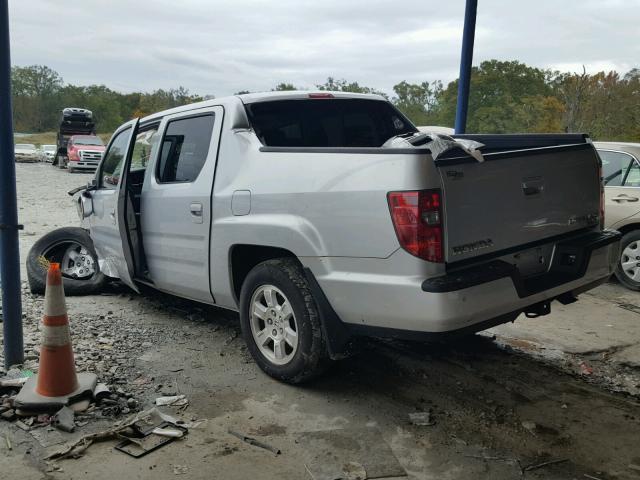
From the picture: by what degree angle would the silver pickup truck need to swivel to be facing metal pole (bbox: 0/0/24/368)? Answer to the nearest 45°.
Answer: approximately 45° to its left

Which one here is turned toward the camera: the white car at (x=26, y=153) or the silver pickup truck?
the white car

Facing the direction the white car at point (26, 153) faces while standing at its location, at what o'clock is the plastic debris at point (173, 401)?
The plastic debris is roughly at 12 o'clock from the white car.

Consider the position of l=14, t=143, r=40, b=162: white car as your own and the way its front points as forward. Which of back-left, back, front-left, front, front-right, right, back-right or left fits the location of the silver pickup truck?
front

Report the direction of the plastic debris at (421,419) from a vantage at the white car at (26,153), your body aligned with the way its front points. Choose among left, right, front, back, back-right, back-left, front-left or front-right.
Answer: front

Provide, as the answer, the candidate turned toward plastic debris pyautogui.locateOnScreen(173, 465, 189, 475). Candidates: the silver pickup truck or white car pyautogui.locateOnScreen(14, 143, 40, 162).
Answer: the white car

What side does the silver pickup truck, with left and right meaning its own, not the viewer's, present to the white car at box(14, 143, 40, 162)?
front

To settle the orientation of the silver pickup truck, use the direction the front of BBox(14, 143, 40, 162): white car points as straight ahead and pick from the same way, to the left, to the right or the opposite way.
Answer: the opposite way

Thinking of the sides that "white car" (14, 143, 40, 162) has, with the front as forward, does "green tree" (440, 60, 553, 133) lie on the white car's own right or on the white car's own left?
on the white car's own left

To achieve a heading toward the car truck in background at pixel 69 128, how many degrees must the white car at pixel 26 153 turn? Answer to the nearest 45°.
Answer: approximately 45° to its left

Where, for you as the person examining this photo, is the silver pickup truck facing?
facing away from the viewer and to the left of the viewer

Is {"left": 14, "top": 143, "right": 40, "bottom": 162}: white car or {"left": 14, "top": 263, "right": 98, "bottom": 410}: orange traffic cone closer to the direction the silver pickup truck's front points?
the white car

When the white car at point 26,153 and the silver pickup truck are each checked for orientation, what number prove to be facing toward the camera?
1

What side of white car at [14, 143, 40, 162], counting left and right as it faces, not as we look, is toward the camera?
front

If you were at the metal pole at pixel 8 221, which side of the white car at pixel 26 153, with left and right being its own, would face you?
front

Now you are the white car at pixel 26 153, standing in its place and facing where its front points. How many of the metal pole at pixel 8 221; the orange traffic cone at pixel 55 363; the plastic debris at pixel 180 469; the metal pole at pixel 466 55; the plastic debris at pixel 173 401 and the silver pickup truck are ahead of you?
6
